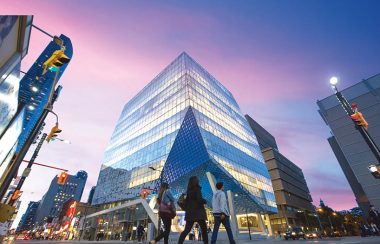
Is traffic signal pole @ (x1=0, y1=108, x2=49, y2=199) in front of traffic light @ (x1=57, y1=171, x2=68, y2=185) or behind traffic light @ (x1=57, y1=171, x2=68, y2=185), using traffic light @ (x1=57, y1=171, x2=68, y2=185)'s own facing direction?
in front

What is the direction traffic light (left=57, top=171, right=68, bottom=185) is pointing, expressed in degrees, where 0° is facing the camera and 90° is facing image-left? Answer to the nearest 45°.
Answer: approximately 0°

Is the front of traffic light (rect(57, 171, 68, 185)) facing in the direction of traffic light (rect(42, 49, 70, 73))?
yes

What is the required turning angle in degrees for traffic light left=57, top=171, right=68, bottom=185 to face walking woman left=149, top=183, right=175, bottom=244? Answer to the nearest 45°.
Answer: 0° — it already faces them

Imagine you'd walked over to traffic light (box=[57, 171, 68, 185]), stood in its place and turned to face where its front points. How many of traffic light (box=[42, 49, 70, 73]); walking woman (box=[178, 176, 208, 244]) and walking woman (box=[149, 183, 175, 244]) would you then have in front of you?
3

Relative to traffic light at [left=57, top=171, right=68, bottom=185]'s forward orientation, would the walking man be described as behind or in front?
in front

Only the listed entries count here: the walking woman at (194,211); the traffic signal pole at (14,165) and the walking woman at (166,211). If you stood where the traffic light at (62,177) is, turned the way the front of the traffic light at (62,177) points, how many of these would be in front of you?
3

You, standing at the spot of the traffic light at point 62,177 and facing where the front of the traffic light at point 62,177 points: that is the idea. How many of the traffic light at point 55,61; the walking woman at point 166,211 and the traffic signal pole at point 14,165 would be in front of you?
3

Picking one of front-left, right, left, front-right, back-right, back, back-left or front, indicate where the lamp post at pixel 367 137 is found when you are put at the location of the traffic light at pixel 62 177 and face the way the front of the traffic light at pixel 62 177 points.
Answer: front-left
